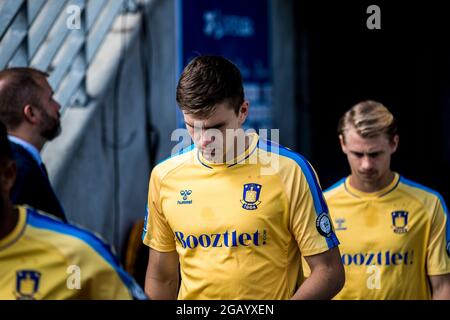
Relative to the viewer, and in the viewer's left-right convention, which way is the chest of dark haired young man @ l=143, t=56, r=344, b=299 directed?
facing the viewer and to the left of the viewer

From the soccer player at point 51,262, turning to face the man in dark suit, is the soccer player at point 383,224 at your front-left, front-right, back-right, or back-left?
front-right

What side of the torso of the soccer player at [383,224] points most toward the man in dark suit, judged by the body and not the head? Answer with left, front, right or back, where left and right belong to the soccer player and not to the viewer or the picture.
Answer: right

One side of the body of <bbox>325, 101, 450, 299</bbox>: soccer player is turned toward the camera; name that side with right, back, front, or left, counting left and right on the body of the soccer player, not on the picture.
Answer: front

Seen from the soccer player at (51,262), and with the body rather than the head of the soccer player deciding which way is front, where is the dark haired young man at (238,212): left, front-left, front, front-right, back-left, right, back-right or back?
back

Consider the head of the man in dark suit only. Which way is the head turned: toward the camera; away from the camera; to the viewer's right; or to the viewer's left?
to the viewer's right

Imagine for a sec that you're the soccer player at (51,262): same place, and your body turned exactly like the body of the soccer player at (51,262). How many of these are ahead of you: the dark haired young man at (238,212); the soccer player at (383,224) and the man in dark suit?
0

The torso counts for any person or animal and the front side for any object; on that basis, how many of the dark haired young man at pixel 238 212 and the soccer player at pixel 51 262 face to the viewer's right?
0

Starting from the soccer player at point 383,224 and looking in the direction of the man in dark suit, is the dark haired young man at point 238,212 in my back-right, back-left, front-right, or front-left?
front-left

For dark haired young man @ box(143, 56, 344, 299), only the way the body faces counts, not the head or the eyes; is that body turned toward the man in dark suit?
no

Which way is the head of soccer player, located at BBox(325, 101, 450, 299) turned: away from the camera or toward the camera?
toward the camera

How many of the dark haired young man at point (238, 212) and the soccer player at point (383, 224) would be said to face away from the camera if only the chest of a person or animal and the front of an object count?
0

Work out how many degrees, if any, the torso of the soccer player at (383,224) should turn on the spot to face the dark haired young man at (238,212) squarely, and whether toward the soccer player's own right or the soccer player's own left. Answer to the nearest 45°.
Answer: approximately 45° to the soccer player's own right

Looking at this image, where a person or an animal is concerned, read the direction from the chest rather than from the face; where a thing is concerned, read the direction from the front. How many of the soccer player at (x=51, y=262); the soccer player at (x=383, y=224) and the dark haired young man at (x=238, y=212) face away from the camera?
0

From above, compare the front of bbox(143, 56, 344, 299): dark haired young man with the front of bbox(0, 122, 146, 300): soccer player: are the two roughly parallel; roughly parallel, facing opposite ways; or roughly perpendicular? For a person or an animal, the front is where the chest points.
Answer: roughly parallel

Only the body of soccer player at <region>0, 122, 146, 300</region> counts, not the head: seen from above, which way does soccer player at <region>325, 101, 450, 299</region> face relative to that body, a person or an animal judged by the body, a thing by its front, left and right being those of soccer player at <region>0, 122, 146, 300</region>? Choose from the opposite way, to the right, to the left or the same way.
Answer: the same way

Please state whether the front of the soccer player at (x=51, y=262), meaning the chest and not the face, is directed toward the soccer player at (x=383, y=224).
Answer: no
